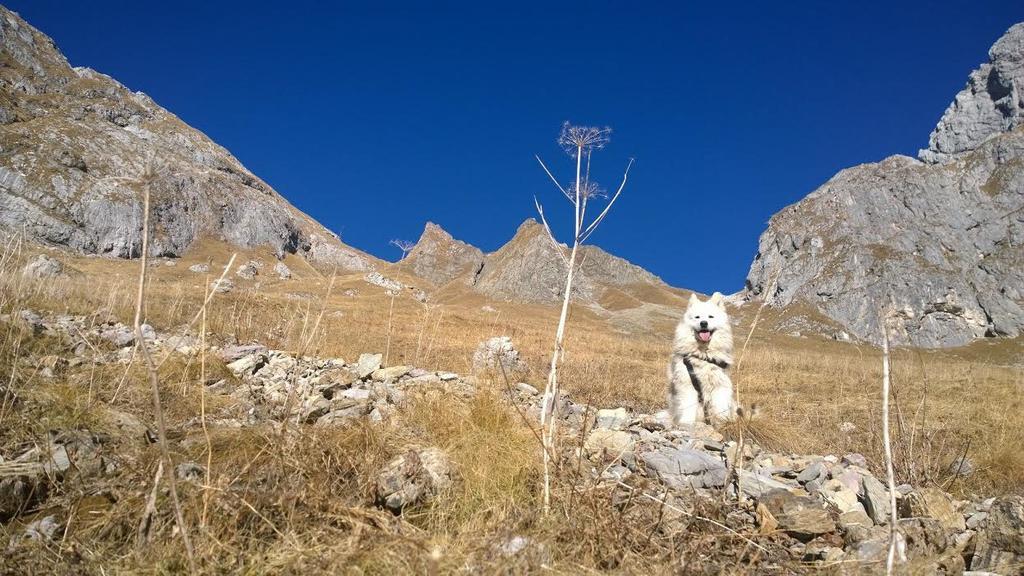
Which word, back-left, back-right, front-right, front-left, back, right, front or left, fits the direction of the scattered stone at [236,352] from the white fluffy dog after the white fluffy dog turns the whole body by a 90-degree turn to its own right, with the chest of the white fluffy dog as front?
front

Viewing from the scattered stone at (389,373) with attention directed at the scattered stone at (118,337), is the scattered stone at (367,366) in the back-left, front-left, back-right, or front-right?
front-right

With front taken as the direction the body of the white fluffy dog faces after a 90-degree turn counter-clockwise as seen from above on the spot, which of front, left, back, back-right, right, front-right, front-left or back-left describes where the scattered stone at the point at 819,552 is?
right

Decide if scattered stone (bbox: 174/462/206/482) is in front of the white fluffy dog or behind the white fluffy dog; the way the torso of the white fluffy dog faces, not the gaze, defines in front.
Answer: in front

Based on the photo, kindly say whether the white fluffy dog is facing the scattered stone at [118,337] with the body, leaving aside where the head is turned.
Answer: no

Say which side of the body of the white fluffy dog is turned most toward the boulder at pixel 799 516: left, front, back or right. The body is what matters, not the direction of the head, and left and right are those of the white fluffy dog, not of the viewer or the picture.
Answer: front

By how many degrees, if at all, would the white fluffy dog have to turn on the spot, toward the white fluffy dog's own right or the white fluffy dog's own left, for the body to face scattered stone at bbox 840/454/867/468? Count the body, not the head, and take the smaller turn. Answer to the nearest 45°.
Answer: approximately 45° to the white fluffy dog's own left

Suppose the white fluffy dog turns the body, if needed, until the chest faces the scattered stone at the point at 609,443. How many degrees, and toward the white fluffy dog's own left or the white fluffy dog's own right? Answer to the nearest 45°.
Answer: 0° — it already faces it

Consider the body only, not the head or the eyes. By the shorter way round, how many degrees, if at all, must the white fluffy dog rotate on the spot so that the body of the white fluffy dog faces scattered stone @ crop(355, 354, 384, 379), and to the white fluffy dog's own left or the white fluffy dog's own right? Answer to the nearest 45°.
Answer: approximately 90° to the white fluffy dog's own right

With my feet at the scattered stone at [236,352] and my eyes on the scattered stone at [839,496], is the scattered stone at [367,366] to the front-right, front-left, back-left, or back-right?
front-left

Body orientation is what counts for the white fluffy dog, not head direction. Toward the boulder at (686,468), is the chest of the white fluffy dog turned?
yes

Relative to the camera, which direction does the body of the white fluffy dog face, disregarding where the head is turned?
toward the camera

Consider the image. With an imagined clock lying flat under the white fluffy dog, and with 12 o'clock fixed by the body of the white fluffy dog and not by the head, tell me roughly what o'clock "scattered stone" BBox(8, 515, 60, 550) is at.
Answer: The scattered stone is roughly at 1 o'clock from the white fluffy dog.

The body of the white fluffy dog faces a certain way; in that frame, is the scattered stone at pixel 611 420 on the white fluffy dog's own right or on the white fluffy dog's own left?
on the white fluffy dog's own right

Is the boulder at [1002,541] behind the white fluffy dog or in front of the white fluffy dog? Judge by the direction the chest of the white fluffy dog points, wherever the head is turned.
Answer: in front
